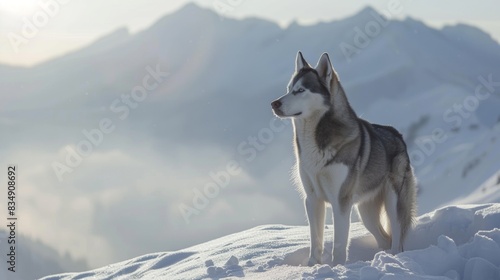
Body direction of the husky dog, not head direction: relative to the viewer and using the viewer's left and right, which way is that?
facing the viewer and to the left of the viewer
